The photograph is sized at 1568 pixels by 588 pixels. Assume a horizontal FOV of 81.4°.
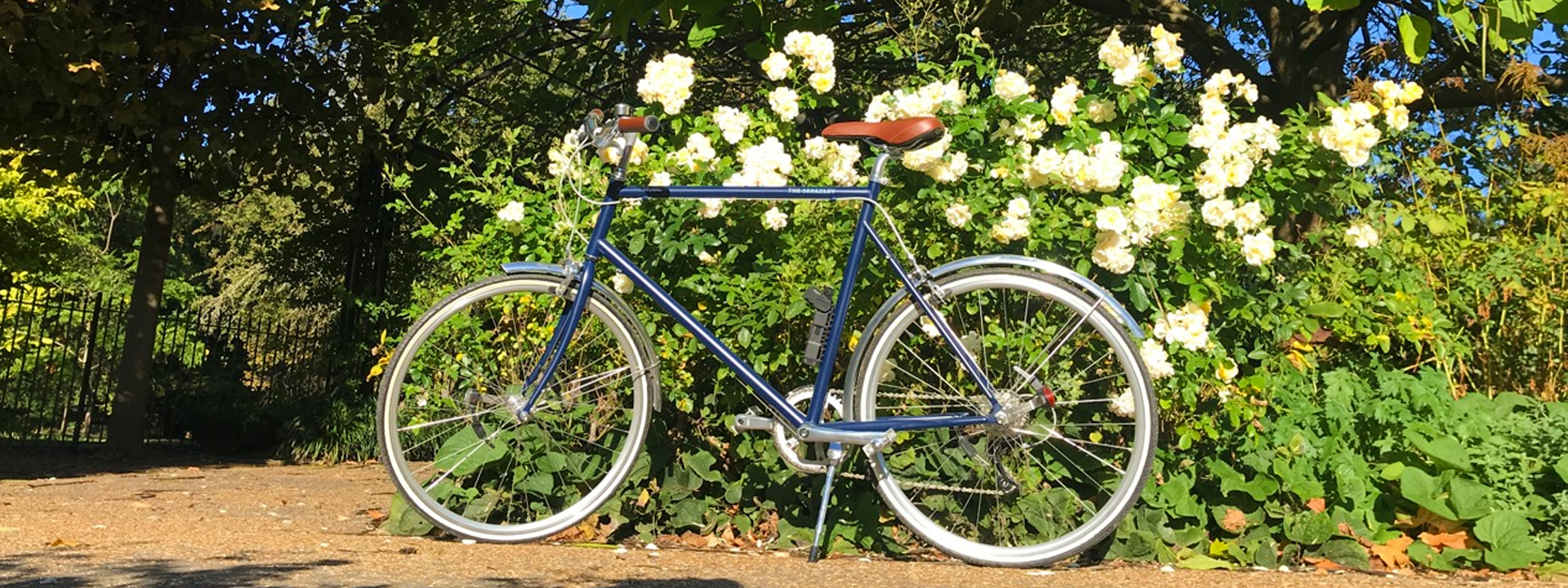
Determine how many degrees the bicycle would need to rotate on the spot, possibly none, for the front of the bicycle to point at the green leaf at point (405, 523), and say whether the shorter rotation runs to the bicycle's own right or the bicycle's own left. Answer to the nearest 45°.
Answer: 0° — it already faces it

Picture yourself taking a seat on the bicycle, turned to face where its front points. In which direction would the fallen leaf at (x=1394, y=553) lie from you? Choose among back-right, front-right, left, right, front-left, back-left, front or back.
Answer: back

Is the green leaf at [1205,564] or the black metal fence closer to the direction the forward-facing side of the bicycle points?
the black metal fence

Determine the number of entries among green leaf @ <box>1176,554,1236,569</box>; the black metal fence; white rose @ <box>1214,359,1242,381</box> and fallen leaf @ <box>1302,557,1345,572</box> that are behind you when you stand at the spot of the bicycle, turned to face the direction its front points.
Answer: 3

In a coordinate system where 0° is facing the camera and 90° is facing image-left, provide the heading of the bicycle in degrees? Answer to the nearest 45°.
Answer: approximately 90°

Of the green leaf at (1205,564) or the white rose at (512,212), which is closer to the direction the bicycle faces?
the white rose

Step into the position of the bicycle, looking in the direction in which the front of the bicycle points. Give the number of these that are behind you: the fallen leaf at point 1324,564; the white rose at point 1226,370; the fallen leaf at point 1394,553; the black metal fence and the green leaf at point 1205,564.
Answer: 4

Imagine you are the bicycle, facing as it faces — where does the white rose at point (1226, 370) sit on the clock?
The white rose is roughly at 6 o'clock from the bicycle.

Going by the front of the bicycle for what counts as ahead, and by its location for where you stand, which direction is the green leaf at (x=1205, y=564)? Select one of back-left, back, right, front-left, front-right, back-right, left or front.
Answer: back

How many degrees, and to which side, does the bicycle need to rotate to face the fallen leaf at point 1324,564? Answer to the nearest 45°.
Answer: approximately 180°
